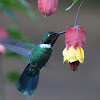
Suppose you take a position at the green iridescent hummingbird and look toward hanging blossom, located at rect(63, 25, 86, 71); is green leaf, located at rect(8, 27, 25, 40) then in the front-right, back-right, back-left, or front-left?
back-left

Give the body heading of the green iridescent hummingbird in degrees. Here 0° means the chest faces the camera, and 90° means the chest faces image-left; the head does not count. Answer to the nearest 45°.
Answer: approximately 270°
